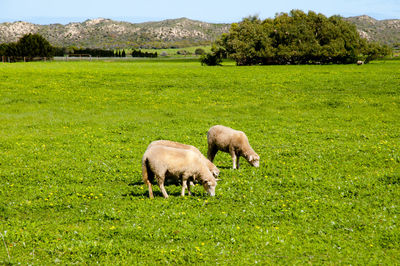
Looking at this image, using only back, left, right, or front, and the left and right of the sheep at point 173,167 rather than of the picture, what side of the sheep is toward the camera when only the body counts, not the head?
right

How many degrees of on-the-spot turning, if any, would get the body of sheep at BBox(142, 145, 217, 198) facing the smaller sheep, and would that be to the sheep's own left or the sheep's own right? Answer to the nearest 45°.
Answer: approximately 45° to the sheep's own left
